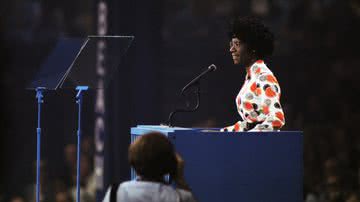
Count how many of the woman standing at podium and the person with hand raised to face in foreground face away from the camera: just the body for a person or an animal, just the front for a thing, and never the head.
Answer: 1

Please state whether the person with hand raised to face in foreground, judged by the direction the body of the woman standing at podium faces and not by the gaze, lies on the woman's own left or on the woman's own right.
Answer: on the woman's own left

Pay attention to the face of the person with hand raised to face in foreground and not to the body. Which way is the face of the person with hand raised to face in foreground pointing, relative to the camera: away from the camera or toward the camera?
away from the camera

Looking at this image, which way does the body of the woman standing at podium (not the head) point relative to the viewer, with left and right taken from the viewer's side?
facing to the left of the viewer

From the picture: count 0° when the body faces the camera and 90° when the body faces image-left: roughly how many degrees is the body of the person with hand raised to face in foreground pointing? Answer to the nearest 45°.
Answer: approximately 180°

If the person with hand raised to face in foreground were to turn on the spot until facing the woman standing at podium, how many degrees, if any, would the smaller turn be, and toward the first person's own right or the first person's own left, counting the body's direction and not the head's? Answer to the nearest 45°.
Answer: approximately 45° to the first person's own right

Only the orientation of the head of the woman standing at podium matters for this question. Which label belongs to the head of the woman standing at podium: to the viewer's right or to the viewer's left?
to the viewer's left

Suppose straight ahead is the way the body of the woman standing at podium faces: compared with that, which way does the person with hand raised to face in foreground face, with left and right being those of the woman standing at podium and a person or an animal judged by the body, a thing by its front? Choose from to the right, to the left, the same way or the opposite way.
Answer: to the right
